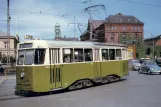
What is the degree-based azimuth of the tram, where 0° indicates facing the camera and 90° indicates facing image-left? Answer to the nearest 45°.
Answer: approximately 45°
